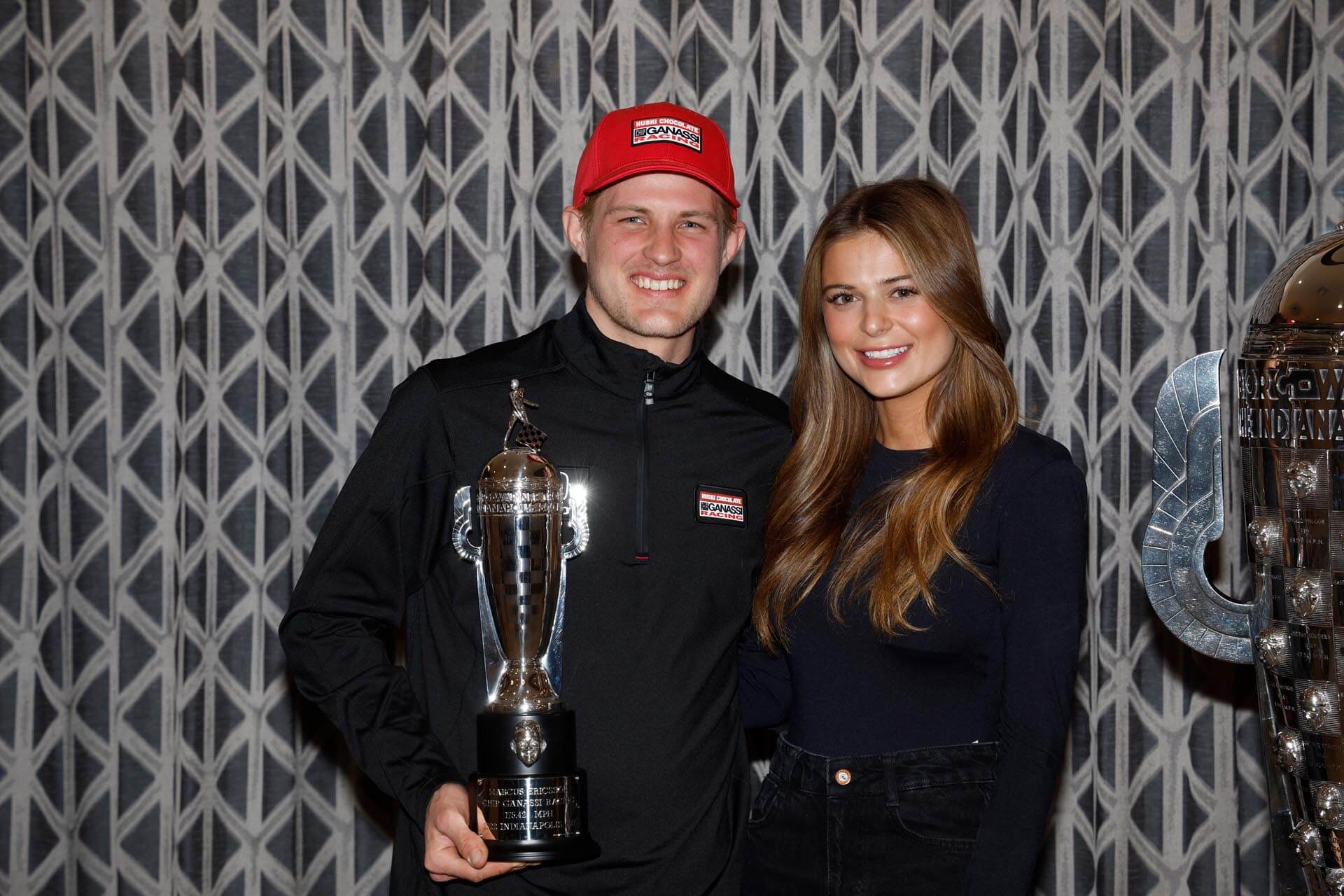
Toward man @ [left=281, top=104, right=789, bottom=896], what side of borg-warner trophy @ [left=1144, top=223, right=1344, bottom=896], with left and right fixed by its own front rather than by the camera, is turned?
right

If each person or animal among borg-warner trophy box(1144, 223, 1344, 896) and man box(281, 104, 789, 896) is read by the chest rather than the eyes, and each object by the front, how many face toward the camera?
2

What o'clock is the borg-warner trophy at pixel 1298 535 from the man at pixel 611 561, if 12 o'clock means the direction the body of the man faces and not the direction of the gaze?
The borg-warner trophy is roughly at 10 o'clock from the man.

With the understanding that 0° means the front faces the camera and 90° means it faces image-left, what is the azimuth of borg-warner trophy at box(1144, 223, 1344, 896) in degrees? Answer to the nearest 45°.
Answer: approximately 0°
